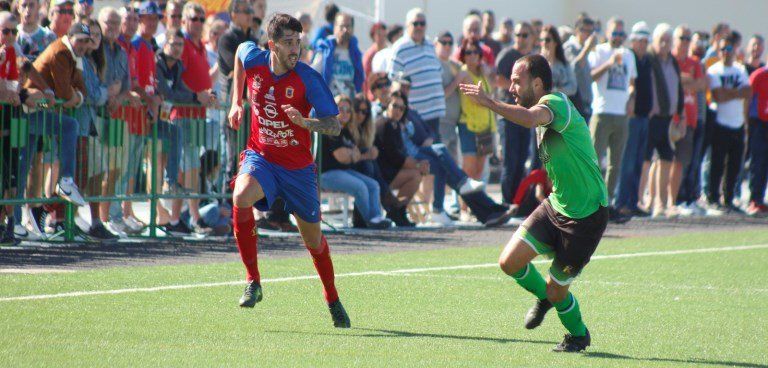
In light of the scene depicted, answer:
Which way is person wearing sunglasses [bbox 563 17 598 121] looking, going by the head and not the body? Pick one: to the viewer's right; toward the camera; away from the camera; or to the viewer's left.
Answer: toward the camera

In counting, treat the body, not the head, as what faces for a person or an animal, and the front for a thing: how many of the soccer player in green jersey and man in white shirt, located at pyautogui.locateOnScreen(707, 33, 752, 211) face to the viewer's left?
1

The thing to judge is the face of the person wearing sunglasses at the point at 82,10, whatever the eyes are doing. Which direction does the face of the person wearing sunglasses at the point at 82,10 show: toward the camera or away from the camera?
toward the camera

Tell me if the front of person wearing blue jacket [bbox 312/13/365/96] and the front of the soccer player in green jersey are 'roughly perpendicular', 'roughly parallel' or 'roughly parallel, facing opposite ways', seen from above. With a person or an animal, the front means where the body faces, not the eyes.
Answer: roughly perpendicular

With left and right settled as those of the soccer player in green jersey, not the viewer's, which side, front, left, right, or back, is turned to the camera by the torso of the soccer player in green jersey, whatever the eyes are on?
left

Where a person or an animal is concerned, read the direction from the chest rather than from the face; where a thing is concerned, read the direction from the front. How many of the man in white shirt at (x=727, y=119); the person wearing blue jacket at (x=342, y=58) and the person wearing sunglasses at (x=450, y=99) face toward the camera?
3

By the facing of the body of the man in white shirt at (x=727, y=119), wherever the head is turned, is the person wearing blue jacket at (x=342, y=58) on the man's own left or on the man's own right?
on the man's own right

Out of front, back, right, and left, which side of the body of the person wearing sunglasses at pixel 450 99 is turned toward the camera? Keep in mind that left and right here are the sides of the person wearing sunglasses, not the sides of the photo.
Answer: front

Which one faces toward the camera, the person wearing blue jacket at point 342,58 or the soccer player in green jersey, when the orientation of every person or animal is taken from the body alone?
the person wearing blue jacket

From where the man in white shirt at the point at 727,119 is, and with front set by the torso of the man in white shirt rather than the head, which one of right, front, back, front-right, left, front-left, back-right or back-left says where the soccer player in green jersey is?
front

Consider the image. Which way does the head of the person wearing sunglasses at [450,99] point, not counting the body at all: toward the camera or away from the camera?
toward the camera

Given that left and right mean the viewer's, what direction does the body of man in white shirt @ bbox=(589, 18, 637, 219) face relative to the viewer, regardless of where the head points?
facing the viewer

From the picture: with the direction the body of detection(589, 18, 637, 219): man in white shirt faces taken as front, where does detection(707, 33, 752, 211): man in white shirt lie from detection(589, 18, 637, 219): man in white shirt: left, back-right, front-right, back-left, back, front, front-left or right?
back-left

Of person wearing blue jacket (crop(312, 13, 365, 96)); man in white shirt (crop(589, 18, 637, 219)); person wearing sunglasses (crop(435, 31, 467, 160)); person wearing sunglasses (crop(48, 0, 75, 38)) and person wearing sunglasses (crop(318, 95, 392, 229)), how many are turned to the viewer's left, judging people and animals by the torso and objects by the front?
0

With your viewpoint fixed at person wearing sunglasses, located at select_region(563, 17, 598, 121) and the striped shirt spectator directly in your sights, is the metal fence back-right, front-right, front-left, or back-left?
front-left
